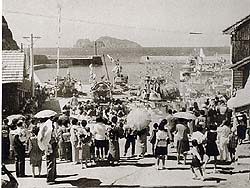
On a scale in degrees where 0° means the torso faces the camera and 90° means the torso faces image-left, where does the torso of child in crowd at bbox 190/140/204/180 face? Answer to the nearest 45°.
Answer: approximately 180°

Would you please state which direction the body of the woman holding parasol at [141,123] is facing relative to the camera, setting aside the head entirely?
away from the camera

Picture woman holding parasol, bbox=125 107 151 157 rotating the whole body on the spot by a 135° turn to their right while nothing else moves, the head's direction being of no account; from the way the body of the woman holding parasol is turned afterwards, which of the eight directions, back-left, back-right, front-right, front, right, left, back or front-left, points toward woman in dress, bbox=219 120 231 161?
front-left

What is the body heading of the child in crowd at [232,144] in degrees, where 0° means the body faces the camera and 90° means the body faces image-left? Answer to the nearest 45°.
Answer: approximately 180°

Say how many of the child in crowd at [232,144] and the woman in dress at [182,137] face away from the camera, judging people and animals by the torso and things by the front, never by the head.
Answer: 2

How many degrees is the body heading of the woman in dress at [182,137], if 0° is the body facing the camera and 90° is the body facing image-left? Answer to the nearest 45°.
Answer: approximately 180°

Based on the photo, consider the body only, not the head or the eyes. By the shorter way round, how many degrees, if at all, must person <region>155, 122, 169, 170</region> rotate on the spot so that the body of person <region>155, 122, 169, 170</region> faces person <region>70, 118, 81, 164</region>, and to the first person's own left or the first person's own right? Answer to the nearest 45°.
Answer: approximately 90° to the first person's own left
